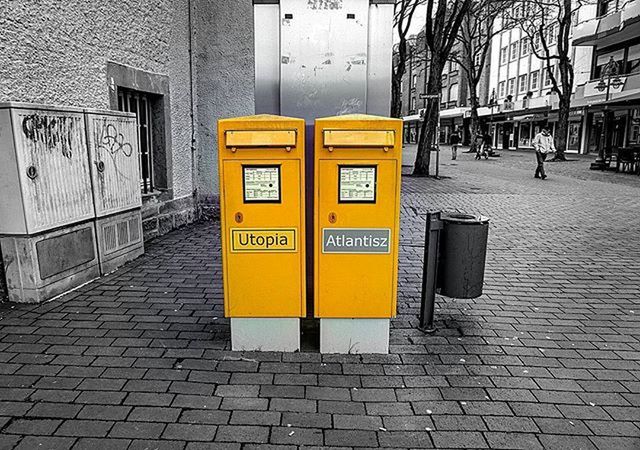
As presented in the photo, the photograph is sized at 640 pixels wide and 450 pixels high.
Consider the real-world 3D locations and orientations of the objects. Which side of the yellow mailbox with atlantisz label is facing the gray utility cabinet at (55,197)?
right

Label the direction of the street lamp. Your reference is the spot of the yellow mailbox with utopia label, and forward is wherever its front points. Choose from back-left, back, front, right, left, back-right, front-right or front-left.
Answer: back-left

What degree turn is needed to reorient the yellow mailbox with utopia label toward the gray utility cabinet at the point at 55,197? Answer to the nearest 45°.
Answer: approximately 135° to its right

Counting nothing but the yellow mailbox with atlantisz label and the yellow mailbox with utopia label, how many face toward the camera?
2

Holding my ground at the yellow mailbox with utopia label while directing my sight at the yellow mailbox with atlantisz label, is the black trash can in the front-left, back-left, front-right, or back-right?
front-left

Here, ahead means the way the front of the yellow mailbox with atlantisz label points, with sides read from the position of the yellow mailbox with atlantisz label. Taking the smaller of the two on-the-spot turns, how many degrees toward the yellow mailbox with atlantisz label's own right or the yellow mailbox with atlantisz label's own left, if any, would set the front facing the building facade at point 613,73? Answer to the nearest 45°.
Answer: approximately 135° to the yellow mailbox with atlantisz label's own left

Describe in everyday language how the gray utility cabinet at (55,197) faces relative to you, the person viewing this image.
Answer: facing the viewer and to the right of the viewer

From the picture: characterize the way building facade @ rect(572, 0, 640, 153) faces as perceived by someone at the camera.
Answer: facing the viewer and to the left of the viewer

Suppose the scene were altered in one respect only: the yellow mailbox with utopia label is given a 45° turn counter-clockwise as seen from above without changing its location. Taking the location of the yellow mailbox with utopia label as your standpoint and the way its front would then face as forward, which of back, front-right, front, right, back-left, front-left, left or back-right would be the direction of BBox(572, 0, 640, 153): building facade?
left

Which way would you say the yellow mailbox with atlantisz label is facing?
toward the camera

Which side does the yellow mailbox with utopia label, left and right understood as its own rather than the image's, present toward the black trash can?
left

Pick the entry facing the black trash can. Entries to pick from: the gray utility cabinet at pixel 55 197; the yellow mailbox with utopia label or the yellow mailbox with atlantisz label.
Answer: the gray utility cabinet

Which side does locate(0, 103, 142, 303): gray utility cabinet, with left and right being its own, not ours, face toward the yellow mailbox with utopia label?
front

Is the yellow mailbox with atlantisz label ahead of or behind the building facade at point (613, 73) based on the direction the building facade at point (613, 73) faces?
ahead

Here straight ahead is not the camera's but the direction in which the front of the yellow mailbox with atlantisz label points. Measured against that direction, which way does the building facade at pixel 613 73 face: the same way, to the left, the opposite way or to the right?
to the right

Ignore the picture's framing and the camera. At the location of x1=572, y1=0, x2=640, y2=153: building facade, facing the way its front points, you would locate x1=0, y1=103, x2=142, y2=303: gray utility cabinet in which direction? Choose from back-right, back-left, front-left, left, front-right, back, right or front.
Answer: front-left

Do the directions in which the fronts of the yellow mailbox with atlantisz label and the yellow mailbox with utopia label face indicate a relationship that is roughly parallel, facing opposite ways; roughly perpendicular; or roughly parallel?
roughly parallel
